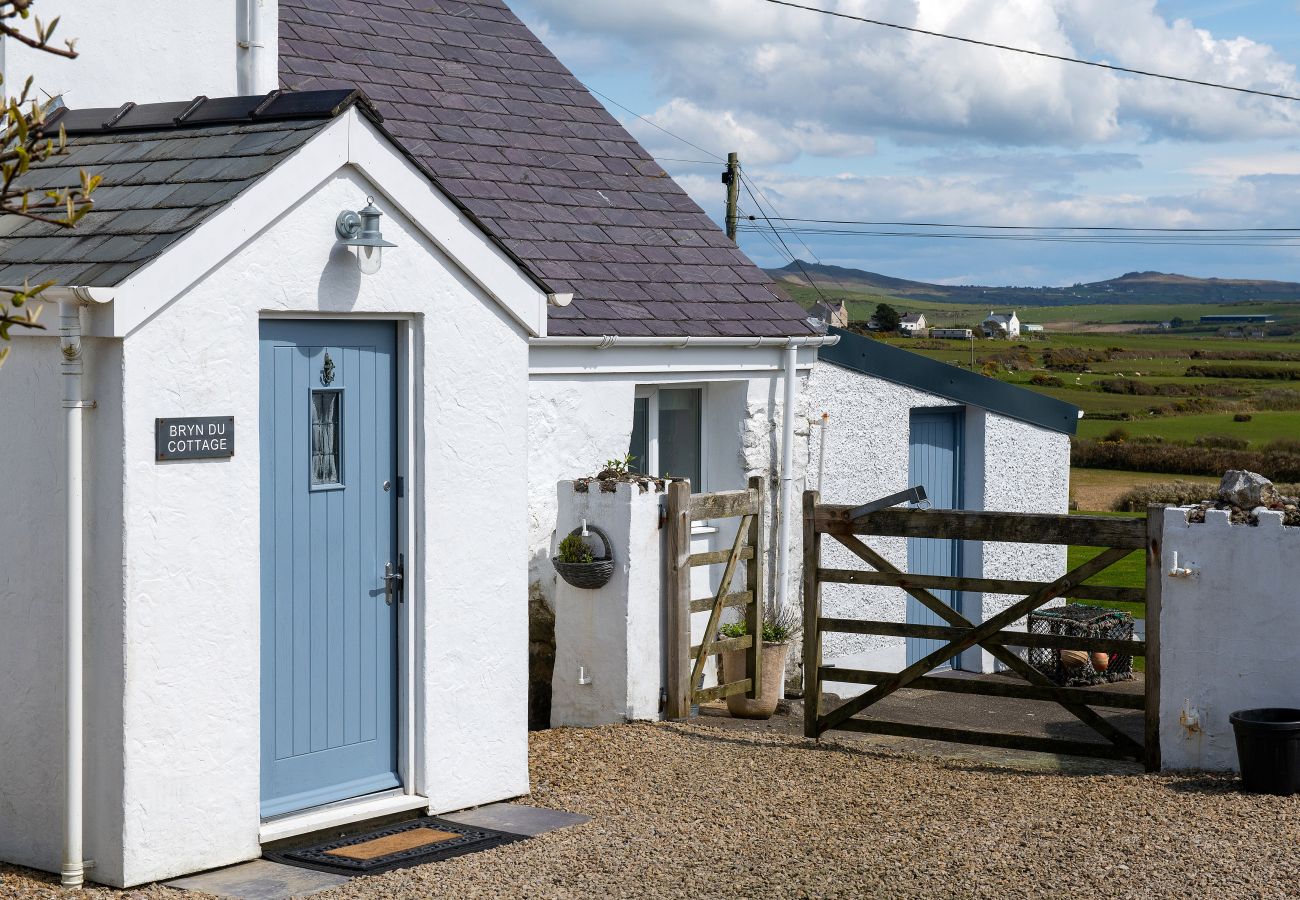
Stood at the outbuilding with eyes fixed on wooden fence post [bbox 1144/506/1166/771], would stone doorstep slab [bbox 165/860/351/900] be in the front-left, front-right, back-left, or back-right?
front-right

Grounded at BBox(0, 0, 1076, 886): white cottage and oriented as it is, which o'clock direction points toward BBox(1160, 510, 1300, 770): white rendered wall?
The white rendered wall is roughly at 10 o'clock from the white cottage.

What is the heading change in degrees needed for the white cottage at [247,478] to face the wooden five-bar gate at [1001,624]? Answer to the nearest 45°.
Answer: approximately 90° to its left

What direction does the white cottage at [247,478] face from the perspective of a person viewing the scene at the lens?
facing the viewer and to the right of the viewer

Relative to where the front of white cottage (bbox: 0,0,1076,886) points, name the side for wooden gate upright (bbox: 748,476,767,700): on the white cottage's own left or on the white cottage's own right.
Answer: on the white cottage's own left

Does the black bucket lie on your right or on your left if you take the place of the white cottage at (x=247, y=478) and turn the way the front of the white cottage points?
on your left

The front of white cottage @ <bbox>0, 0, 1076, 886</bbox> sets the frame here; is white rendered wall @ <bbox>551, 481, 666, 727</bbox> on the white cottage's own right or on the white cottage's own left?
on the white cottage's own left

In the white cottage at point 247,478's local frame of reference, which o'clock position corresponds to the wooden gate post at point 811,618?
The wooden gate post is roughly at 9 o'clock from the white cottage.

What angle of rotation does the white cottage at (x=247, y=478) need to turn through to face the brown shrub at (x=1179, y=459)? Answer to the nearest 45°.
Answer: approximately 90° to its left
